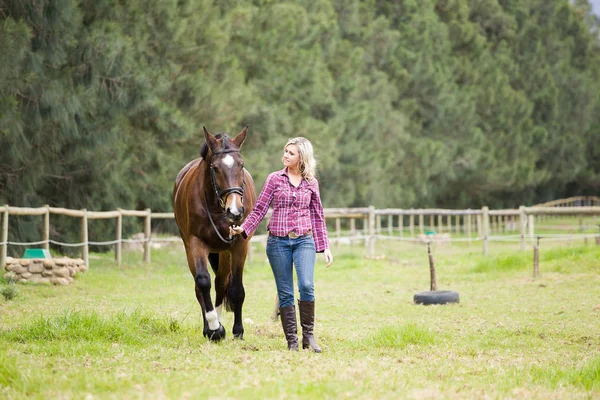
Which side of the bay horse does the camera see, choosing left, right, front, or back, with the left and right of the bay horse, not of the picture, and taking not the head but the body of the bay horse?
front

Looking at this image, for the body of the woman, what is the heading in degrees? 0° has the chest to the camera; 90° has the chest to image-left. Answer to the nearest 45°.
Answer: approximately 0°

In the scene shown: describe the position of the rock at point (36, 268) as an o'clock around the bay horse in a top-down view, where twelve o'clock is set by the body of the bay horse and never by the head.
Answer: The rock is roughly at 5 o'clock from the bay horse.

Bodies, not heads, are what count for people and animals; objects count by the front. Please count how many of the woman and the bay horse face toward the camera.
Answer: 2

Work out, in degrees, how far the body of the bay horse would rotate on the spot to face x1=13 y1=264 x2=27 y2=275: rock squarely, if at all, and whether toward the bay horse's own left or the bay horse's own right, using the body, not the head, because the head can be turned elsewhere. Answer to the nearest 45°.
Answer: approximately 135° to the bay horse's own right

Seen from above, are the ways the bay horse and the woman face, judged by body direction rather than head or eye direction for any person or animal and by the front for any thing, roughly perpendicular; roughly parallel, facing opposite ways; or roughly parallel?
roughly parallel

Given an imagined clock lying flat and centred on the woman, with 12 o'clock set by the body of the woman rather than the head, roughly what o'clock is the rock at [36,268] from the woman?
The rock is roughly at 5 o'clock from the woman.

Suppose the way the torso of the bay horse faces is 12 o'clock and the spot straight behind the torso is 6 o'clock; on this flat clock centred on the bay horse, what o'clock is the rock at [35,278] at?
The rock is roughly at 5 o'clock from the bay horse.

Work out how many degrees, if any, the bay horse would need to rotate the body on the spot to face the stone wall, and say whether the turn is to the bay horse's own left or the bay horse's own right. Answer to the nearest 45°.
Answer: approximately 135° to the bay horse's own right

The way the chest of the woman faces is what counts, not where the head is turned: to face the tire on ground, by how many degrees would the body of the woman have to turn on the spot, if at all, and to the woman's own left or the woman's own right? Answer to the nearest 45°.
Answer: approximately 135° to the woman's own left

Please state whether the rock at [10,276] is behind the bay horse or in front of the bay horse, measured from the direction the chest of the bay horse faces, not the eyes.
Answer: behind

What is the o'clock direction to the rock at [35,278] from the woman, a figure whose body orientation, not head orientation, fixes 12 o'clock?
The rock is roughly at 5 o'clock from the woman.

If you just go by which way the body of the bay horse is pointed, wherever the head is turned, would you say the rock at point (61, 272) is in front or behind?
behind
